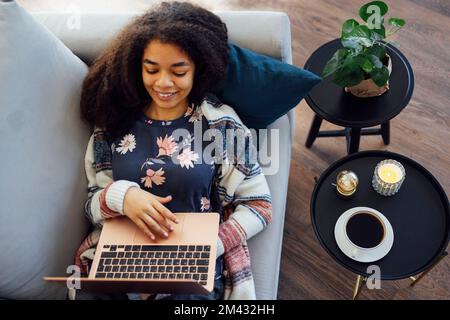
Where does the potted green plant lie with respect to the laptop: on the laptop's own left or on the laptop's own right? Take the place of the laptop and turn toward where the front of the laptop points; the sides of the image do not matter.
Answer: on the laptop's own right

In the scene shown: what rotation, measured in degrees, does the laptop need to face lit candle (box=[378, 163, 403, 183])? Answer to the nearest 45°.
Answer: approximately 90° to its right

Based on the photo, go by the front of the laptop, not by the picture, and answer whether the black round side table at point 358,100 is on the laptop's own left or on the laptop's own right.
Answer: on the laptop's own right

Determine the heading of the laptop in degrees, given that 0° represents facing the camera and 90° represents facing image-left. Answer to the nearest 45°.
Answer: approximately 180°
